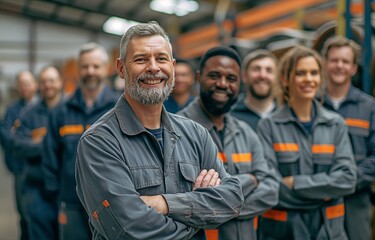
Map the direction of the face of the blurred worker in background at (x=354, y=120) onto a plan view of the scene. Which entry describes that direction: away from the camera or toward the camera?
toward the camera

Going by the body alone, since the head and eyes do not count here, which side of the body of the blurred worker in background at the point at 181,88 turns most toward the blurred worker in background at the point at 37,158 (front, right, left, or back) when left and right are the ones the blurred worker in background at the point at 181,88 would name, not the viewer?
right

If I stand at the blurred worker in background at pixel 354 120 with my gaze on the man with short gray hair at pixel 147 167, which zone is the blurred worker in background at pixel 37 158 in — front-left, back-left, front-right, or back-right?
front-right

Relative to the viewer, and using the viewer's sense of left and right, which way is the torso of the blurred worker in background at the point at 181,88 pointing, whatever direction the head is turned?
facing the viewer

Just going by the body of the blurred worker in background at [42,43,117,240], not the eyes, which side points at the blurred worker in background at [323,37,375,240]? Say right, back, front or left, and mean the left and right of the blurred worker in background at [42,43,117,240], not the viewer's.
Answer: left

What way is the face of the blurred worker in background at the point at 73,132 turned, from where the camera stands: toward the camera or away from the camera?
toward the camera

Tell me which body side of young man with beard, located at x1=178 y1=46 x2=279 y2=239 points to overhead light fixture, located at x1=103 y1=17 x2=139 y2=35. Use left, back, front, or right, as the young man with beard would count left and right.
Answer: back

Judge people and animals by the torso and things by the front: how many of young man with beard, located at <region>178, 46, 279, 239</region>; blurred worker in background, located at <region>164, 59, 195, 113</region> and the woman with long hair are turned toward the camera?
3

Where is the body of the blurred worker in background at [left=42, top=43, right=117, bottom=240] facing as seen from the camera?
toward the camera

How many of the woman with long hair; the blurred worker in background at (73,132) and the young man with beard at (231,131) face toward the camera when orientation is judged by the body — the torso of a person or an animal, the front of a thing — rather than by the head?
3

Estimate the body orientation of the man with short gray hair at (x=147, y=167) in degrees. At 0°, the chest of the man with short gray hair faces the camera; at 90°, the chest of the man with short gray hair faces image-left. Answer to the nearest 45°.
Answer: approximately 315°

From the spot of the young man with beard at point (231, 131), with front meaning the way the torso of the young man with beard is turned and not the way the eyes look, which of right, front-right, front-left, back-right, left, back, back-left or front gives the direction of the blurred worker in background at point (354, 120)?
back-left

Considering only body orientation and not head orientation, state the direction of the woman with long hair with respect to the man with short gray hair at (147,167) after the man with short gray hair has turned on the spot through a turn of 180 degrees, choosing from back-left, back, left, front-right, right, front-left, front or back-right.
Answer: right

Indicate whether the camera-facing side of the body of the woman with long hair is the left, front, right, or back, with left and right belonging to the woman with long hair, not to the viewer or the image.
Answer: front

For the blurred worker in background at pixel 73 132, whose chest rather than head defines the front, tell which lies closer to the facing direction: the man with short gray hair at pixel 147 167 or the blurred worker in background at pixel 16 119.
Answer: the man with short gray hair

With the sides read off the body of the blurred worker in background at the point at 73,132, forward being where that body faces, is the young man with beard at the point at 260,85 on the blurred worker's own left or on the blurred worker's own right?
on the blurred worker's own left
